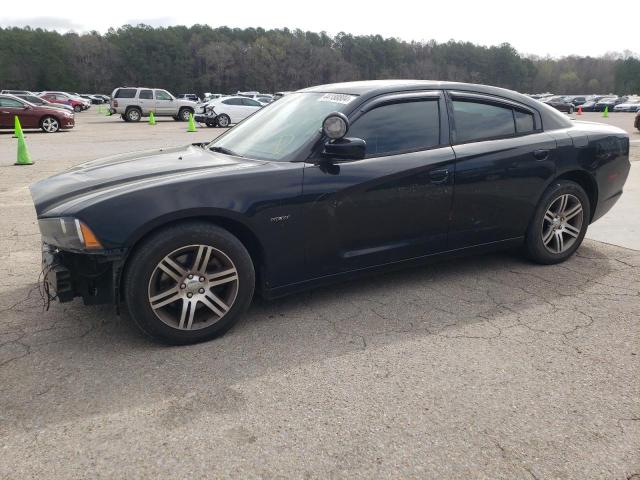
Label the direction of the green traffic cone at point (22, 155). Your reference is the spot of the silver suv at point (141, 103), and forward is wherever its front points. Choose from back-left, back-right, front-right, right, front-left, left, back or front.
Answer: right

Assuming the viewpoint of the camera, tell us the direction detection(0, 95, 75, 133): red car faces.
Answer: facing to the right of the viewer

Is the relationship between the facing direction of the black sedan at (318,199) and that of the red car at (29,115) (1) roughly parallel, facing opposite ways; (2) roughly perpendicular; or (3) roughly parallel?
roughly parallel, facing opposite ways

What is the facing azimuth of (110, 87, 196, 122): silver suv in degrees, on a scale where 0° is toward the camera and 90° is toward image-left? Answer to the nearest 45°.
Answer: approximately 270°

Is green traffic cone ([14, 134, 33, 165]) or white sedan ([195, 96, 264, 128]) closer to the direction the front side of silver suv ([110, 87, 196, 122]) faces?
the white sedan

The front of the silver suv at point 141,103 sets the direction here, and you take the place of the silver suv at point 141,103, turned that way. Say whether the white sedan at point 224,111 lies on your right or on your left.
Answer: on your right

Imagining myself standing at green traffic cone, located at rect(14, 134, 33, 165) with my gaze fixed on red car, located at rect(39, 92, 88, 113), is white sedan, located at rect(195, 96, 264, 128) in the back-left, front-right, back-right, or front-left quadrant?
front-right

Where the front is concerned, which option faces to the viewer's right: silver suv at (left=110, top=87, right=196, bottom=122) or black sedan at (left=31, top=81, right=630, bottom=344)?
the silver suv

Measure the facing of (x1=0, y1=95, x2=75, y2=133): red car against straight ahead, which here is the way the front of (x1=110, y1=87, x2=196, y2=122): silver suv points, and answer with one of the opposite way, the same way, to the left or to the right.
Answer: the same way

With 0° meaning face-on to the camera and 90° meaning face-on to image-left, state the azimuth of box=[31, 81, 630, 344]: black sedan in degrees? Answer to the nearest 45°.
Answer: approximately 45°

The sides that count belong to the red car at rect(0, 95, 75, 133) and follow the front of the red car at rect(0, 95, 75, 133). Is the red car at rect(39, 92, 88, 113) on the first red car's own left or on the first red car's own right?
on the first red car's own left

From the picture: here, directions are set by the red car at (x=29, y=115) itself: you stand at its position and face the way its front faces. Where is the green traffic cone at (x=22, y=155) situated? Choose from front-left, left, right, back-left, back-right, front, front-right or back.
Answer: right

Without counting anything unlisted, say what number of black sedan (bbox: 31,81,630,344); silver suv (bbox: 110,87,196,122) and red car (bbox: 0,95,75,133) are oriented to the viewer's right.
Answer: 2

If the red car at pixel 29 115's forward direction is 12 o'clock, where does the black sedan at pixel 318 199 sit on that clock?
The black sedan is roughly at 3 o'clock from the red car.

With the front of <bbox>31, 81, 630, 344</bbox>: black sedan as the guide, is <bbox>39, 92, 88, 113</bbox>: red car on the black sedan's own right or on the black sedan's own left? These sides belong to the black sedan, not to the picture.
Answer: on the black sedan's own right

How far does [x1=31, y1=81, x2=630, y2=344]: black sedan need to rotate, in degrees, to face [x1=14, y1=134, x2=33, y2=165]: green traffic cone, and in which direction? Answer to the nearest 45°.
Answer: approximately 90° to its right

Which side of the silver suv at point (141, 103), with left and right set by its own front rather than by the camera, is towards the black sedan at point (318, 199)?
right
